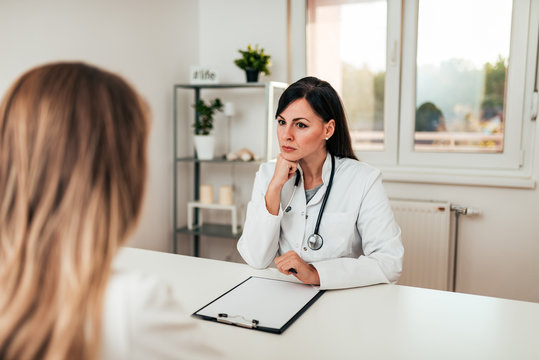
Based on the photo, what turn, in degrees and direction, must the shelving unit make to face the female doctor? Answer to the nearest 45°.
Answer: approximately 45° to its left

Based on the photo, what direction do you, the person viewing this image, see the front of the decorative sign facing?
facing the viewer

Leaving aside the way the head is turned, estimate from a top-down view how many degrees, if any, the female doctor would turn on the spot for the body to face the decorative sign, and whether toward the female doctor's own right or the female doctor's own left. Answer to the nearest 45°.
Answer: approximately 90° to the female doctor's own right

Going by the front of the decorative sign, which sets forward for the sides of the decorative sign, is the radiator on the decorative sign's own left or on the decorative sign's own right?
on the decorative sign's own left

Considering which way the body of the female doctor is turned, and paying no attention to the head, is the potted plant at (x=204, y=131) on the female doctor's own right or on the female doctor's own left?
on the female doctor's own right

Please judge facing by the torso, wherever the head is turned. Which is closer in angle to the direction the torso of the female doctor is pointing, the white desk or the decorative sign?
the white desk

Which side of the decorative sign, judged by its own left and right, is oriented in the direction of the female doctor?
front

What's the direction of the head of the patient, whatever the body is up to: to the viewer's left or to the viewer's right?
to the viewer's right

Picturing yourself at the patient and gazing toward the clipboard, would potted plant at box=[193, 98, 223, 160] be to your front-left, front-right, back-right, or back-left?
front-left

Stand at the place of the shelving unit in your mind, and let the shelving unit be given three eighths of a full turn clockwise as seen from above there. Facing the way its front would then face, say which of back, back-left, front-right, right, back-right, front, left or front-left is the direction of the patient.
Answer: back

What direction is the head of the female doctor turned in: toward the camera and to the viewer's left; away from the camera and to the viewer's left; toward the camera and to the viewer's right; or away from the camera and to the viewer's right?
toward the camera and to the viewer's left

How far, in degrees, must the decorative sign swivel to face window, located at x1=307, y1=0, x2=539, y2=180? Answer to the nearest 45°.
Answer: approximately 90° to its left

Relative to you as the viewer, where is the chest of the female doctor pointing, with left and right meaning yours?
facing the viewer and to the left of the viewer

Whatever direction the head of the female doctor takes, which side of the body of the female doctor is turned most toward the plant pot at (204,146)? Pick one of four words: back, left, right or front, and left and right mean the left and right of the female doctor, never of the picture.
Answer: right
